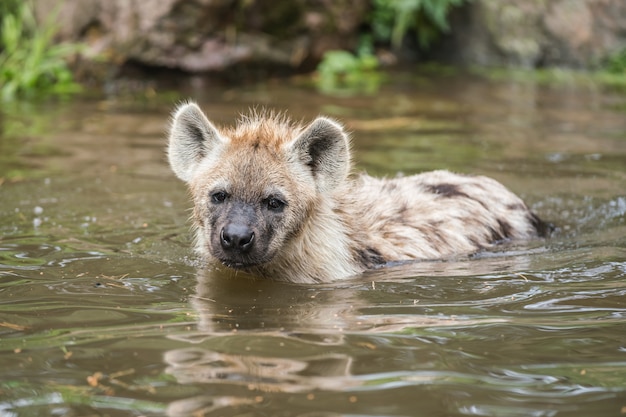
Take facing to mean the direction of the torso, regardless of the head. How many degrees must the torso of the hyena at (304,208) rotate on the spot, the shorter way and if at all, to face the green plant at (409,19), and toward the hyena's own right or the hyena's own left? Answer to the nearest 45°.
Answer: approximately 135° to the hyena's own right

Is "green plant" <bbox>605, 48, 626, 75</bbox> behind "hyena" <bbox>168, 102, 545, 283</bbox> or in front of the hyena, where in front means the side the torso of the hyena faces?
behind

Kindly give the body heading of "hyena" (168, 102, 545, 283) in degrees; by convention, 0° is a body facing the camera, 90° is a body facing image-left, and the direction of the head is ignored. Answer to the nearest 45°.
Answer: approximately 45°

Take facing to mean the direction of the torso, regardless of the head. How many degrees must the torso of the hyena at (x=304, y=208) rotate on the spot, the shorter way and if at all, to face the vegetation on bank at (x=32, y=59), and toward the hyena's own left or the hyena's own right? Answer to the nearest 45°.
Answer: approximately 90° to the hyena's own right

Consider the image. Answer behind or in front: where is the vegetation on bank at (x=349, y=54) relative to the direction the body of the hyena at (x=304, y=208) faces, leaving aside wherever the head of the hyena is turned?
behind

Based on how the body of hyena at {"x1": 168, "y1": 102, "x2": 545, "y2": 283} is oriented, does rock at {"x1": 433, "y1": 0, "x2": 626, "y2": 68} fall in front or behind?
behind

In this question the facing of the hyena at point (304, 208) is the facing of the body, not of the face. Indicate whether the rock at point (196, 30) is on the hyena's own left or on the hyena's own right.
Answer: on the hyena's own right

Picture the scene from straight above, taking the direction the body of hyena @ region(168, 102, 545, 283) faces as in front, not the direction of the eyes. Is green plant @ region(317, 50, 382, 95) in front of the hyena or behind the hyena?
behind
